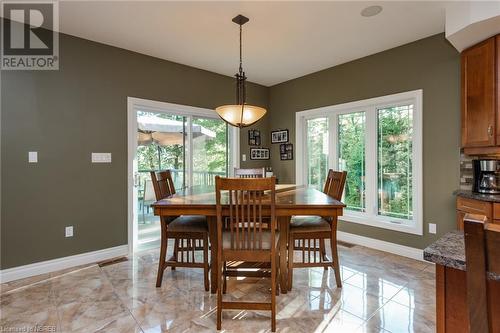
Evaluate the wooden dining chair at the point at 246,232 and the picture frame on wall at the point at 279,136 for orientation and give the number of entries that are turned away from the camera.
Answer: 1

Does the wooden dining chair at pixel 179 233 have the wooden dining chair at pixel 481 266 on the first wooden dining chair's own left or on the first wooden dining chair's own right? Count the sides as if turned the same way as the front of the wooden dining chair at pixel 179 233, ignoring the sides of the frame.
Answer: on the first wooden dining chair's own right

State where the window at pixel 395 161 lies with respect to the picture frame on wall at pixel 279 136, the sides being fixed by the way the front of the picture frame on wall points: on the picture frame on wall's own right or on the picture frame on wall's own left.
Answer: on the picture frame on wall's own left

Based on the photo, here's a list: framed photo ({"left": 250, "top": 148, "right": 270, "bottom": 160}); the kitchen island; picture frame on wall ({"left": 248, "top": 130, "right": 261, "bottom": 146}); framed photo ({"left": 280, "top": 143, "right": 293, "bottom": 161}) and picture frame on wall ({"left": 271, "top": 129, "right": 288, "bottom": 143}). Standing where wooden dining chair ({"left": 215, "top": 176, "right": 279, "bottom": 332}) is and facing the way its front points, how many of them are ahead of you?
4

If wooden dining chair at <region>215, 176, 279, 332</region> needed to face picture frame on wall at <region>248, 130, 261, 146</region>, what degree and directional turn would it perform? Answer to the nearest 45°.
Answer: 0° — it already faces it

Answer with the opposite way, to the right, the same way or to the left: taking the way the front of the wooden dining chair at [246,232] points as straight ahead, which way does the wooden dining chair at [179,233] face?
to the right

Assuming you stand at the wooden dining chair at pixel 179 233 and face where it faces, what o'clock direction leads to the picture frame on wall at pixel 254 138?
The picture frame on wall is roughly at 10 o'clock from the wooden dining chair.

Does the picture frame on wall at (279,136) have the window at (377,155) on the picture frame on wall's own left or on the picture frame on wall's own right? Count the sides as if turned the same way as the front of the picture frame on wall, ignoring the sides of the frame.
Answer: on the picture frame on wall's own left

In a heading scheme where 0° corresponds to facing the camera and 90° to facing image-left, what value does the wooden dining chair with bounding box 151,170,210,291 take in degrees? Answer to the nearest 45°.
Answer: approximately 270°

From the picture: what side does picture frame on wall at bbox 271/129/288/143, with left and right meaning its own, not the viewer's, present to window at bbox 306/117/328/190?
left

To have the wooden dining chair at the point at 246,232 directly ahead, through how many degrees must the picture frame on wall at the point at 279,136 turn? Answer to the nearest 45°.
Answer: approximately 45° to its left

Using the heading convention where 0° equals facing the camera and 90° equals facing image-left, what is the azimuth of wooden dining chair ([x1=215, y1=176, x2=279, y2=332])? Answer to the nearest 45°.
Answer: approximately 180°
